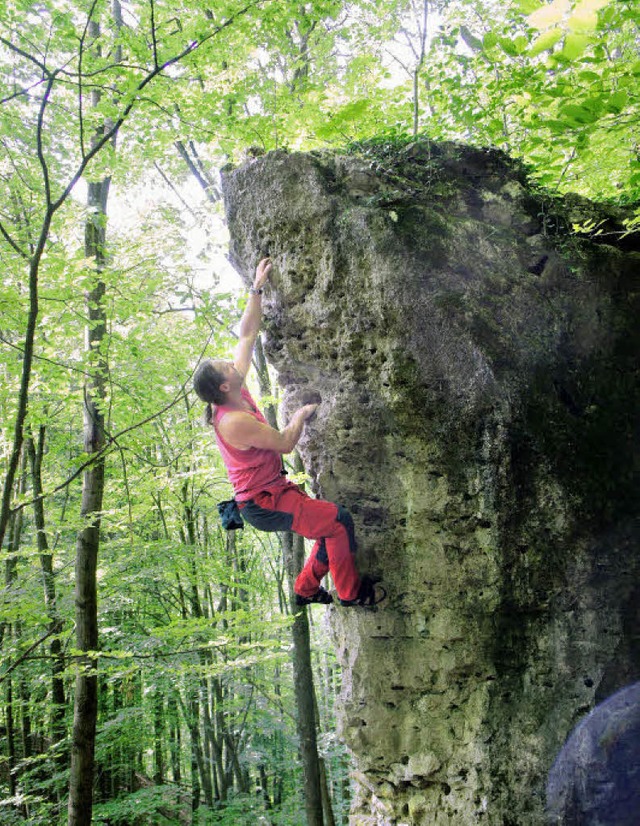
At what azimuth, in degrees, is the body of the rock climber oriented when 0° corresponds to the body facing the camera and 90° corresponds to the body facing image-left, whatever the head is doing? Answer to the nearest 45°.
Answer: approximately 270°

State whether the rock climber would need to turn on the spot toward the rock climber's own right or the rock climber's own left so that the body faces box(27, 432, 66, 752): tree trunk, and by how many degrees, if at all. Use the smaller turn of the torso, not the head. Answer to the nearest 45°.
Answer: approximately 135° to the rock climber's own left

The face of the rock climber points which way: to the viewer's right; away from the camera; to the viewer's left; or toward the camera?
to the viewer's right

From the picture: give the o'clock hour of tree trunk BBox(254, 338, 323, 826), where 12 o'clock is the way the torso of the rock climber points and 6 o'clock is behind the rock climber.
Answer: The tree trunk is roughly at 9 o'clock from the rock climber.

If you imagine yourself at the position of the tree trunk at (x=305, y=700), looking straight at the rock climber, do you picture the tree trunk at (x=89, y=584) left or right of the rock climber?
right

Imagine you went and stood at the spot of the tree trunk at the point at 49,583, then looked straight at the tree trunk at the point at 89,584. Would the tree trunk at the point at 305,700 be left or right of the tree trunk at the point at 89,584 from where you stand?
left
